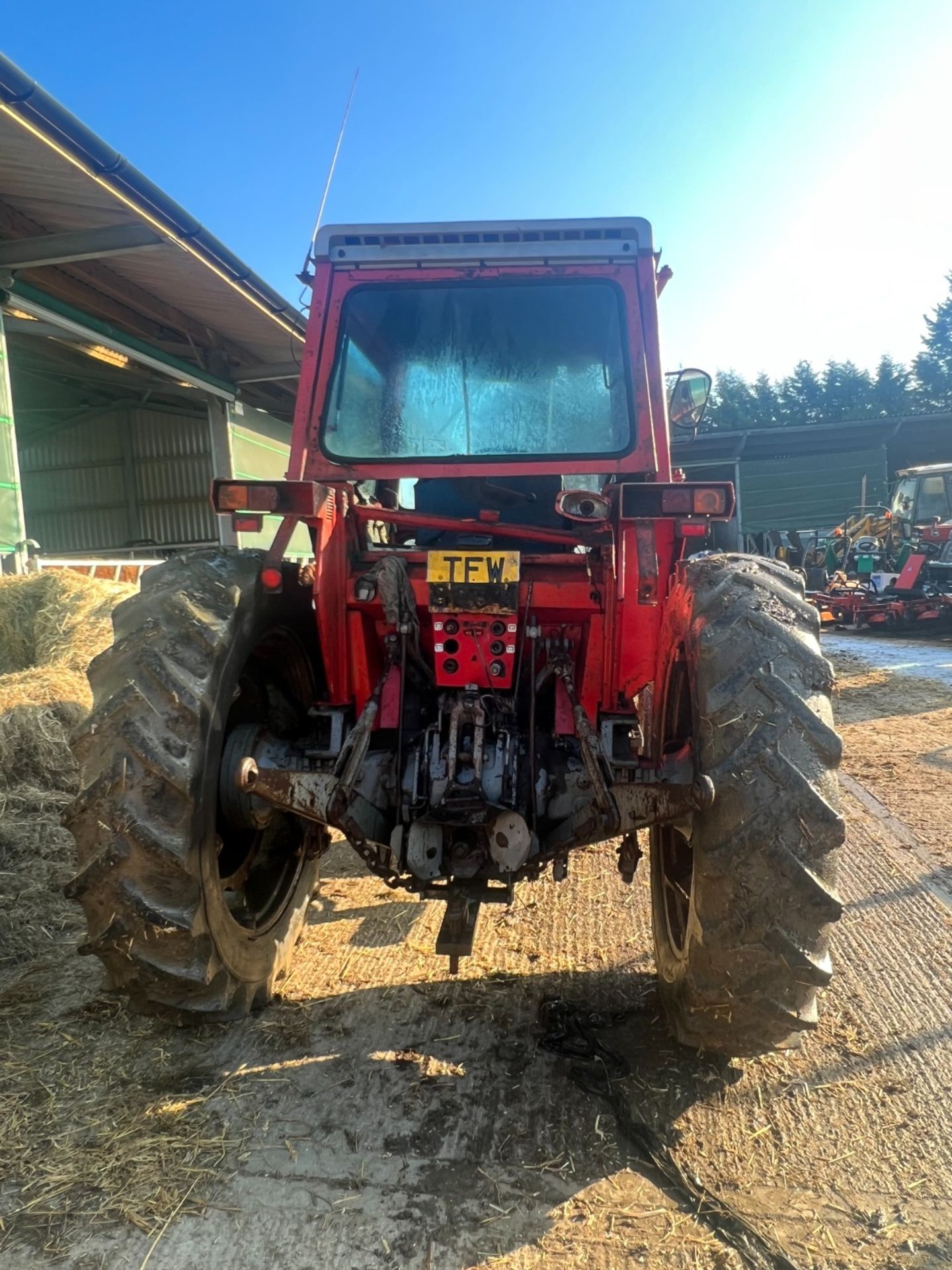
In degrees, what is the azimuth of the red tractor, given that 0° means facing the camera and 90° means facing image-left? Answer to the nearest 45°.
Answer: approximately 180°
